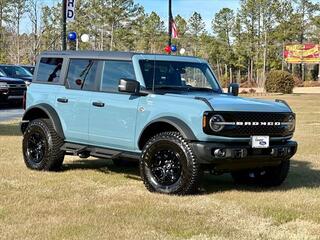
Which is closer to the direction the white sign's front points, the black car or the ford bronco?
the ford bronco

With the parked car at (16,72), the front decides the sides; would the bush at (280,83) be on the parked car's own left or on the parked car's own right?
on the parked car's own left

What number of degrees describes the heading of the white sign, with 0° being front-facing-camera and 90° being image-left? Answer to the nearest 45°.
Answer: approximately 0°

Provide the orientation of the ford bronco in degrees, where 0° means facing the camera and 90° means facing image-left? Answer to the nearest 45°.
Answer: approximately 315°

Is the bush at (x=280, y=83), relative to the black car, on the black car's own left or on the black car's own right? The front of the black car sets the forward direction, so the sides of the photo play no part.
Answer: on the black car's own left
